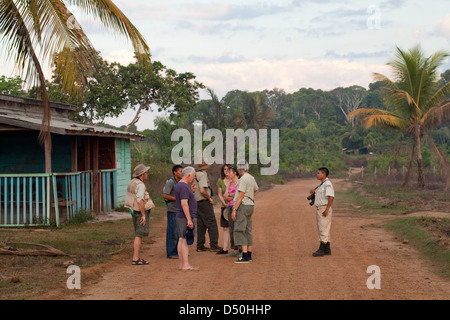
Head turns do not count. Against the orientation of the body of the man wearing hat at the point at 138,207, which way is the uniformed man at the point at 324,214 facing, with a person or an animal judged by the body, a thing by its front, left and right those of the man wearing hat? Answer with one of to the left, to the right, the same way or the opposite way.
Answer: the opposite way

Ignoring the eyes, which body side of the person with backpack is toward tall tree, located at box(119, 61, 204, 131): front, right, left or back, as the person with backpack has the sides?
left

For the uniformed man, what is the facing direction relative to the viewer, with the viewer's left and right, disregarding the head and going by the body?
facing to the left of the viewer

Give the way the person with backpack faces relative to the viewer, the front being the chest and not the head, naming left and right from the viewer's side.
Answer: facing to the right of the viewer

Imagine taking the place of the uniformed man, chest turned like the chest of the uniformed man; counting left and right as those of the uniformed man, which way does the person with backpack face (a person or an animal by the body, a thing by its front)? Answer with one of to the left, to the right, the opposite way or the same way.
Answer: the opposite way

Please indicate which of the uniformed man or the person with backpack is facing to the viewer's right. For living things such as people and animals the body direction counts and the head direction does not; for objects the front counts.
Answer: the person with backpack

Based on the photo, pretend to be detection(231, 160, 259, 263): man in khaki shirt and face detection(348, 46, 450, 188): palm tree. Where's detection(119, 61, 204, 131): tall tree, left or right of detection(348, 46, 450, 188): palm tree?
left

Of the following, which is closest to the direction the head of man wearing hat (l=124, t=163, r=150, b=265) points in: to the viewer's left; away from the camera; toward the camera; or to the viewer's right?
to the viewer's right

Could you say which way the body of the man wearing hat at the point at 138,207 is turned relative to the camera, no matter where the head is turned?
to the viewer's right

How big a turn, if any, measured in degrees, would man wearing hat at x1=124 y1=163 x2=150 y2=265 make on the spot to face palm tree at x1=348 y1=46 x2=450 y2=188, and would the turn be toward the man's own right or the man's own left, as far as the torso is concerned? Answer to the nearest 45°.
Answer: approximately 45° to the man's own left

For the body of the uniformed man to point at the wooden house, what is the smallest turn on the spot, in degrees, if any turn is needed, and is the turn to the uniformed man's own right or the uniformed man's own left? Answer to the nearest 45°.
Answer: approximately 45° to the uniformed man's own right
